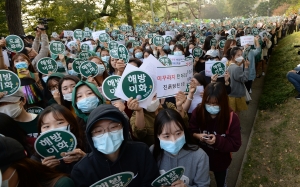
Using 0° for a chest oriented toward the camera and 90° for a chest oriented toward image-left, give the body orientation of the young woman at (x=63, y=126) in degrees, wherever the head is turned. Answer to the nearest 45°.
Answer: approximately 45°

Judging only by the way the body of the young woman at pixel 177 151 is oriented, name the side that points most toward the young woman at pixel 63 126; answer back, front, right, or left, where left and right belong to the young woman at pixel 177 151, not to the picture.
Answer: right

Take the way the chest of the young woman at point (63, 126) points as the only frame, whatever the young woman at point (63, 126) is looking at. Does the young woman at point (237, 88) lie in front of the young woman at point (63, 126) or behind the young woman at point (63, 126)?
behind

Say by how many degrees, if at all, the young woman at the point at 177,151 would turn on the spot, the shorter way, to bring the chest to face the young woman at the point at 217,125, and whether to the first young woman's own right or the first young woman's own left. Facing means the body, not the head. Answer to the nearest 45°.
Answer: approximately 135° to the first young woman's own left

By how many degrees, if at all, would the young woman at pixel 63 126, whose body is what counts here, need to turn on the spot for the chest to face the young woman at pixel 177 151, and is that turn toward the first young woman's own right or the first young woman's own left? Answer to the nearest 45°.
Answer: approximately 90° to the first young woman's own left

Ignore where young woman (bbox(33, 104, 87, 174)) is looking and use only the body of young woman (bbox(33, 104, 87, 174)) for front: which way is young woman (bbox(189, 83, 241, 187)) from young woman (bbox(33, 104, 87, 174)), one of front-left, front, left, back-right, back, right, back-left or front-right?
back-left

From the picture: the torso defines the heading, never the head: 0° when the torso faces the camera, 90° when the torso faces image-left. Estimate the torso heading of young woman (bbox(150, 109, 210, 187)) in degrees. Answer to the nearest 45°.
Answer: approximately 0°
